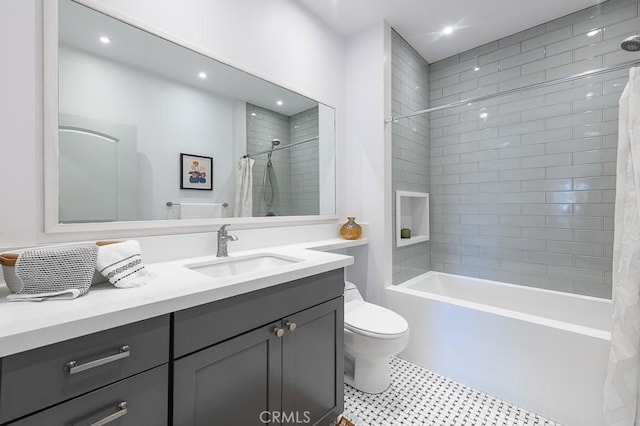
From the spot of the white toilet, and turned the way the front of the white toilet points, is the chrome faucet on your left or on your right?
on your right

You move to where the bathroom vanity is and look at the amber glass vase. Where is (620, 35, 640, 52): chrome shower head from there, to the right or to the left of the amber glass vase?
right

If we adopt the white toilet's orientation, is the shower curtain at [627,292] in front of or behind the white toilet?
in front

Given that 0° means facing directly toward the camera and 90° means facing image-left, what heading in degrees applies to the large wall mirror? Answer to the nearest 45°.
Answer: approximately 315°

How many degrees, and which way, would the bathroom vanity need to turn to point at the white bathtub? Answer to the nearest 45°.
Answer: approximately 45° to its left

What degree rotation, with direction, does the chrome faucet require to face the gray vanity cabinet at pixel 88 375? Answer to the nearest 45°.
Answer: approximately 90° to its right

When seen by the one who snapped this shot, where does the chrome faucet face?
facing the viewer and to the right of the viewer

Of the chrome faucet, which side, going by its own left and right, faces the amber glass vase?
left

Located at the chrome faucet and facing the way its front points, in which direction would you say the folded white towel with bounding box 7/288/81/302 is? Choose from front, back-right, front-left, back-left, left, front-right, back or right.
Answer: right
